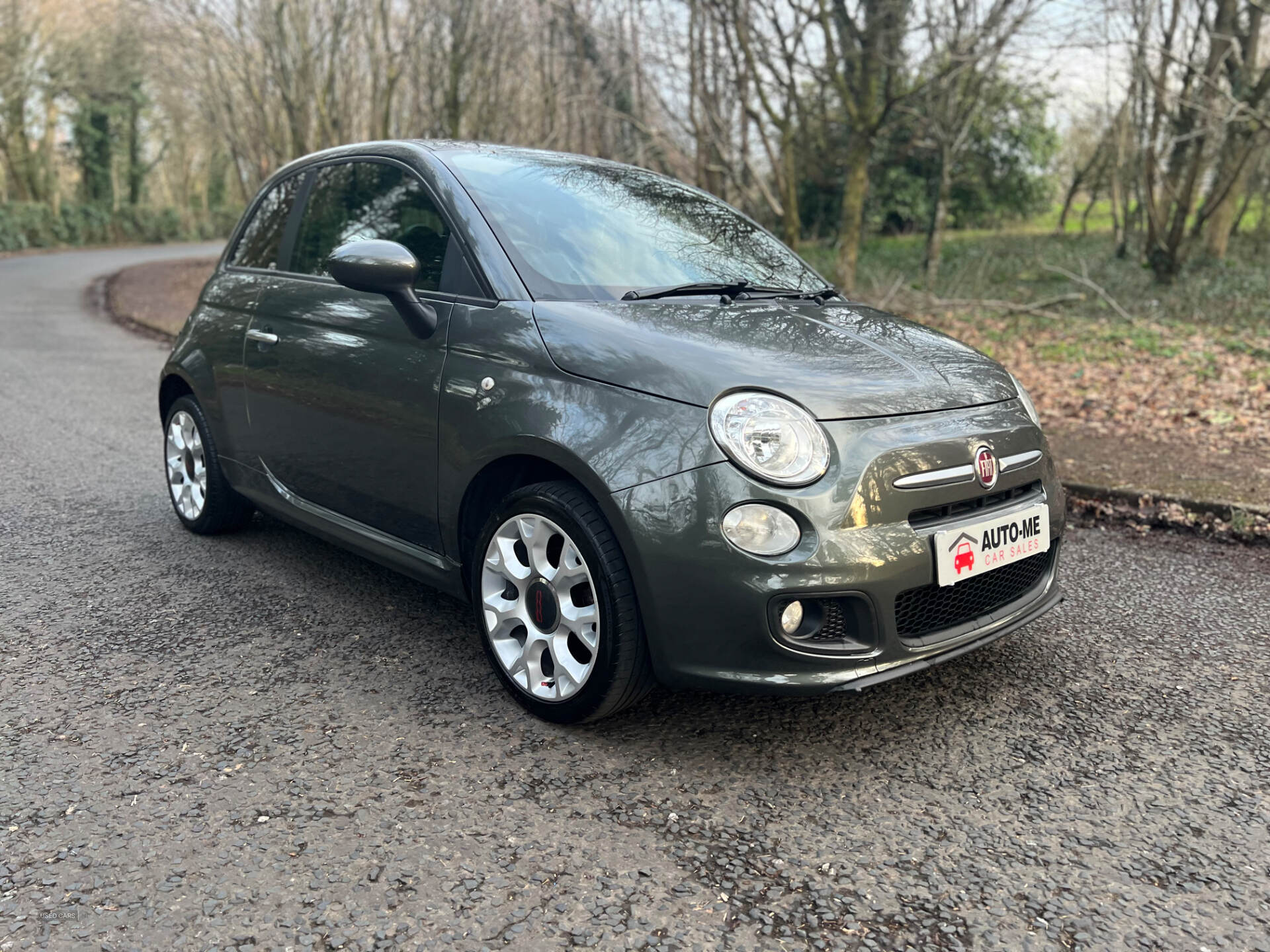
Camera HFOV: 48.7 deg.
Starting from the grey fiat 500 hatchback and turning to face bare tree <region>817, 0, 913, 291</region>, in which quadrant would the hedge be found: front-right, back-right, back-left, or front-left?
front-left

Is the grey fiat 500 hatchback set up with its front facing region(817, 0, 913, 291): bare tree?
no

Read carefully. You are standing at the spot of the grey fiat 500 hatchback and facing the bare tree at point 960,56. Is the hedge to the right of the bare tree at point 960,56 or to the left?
left

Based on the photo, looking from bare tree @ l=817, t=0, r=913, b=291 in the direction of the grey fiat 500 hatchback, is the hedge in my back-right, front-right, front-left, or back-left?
back-right

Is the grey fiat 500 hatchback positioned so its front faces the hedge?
no

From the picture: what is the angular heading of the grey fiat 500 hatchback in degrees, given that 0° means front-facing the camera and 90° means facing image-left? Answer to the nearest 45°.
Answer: approximately 315°

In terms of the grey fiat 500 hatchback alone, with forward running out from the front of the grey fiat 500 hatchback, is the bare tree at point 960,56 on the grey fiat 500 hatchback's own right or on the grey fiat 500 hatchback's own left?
on the grey fiat 500 hatchback's own left
